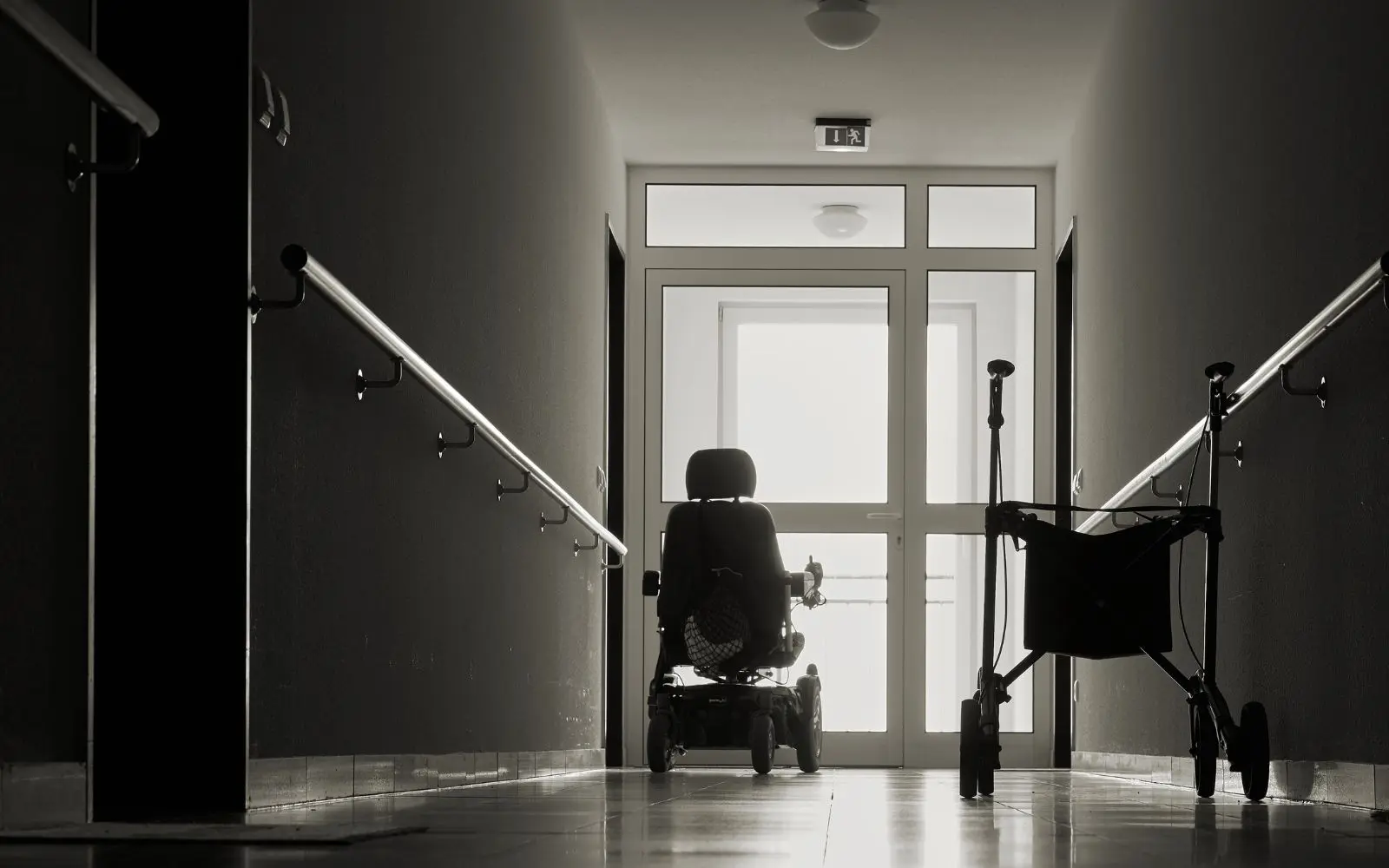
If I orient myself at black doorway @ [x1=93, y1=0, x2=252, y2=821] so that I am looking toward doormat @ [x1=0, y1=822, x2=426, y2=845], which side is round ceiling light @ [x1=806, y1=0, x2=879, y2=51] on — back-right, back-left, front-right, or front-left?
back-left

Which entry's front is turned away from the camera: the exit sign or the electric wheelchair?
the electric wheelchair

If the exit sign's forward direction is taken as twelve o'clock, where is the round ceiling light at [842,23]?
The round ceiling light is roughly at 12 o'clock from the exit sign.

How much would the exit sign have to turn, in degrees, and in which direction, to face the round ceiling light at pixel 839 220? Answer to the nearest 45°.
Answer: approximately 180°

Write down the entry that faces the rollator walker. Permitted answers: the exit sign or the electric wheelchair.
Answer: the exit sign

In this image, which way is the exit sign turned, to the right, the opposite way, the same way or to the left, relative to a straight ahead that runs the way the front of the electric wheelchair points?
the opposite way

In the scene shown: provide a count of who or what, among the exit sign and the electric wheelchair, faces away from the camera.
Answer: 1

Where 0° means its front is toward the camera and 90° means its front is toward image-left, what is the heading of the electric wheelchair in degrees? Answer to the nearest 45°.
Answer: approximately 180°

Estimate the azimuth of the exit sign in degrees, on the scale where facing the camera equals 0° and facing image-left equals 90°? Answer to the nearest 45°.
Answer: approximately 0°
